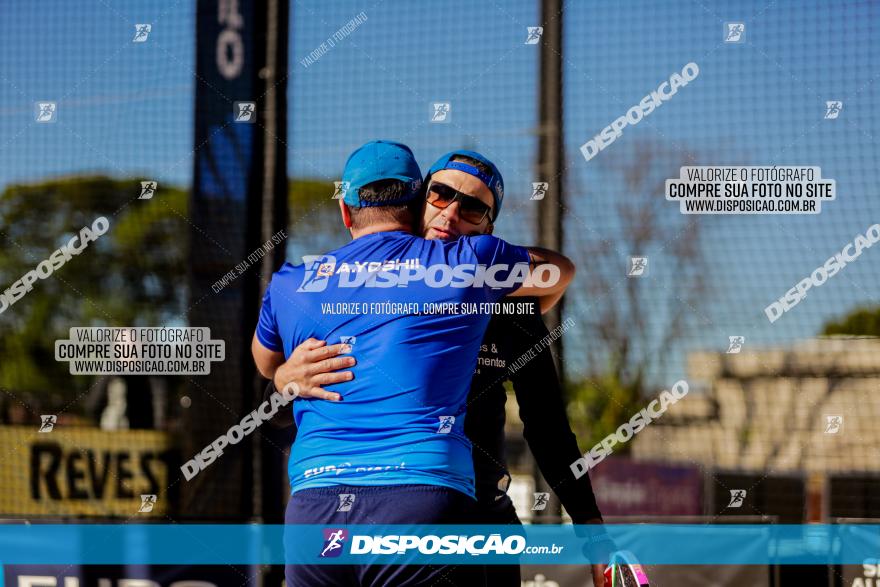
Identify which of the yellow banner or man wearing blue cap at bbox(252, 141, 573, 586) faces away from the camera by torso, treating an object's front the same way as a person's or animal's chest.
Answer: the man wearing blue cap

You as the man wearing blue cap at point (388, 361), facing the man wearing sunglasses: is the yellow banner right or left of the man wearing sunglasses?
left

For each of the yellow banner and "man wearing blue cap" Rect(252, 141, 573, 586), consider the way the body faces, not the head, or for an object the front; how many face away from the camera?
1

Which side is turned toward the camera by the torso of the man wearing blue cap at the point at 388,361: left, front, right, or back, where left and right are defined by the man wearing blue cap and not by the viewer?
back

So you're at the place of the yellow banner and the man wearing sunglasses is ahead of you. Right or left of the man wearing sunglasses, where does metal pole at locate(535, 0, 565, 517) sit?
left

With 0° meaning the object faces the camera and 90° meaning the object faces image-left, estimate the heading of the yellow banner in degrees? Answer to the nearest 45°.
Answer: approximately 0°

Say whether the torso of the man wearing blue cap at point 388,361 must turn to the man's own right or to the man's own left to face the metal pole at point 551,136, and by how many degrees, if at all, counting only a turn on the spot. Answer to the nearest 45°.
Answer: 0° — they already face it

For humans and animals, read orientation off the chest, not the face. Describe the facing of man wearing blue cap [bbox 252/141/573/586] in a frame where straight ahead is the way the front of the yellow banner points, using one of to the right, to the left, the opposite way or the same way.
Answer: the opposite way

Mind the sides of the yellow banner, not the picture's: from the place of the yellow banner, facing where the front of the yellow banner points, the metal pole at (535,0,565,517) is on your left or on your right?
on your left

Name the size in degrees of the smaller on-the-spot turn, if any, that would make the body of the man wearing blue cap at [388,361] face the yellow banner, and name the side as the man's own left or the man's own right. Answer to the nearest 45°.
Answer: approximately 45° to the man's own left
